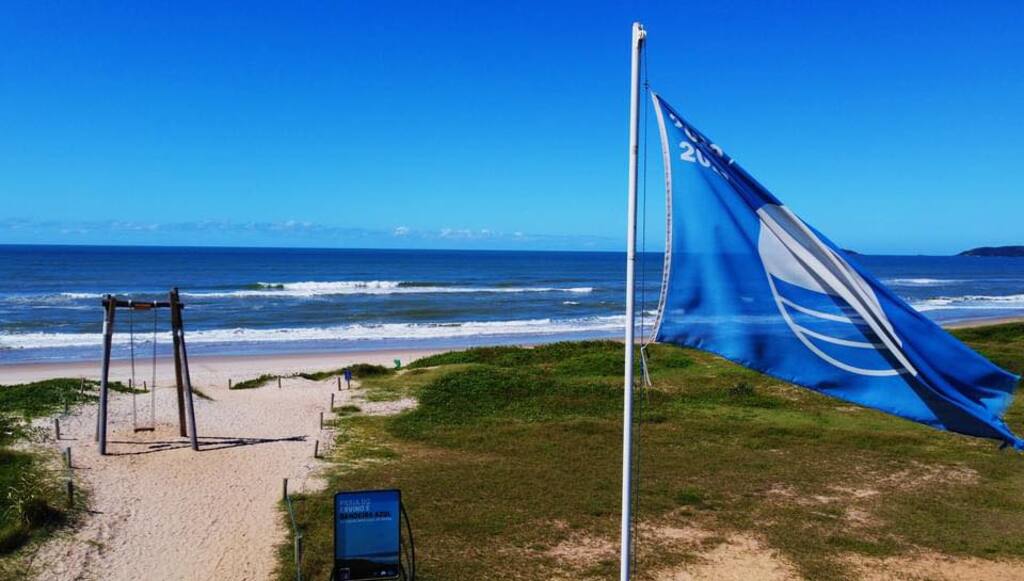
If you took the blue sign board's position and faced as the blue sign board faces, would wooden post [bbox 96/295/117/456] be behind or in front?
behind

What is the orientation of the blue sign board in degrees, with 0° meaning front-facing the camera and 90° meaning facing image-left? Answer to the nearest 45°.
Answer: approximately 0°

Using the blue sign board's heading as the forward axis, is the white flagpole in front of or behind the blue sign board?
in front

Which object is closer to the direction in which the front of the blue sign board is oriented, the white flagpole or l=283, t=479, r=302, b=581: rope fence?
the white flagpole

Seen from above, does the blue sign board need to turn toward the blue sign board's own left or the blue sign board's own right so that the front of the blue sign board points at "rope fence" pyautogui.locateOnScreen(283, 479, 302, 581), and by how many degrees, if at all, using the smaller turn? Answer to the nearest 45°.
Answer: approximately 135° to the blue sign board's own right

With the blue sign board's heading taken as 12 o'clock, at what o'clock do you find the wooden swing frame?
The wooden swing frame is roughly at 5 o'clock from the blue sign board.
